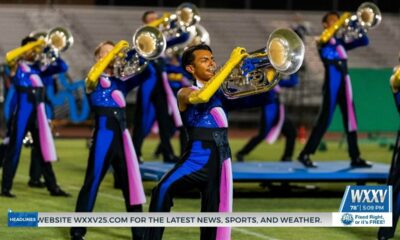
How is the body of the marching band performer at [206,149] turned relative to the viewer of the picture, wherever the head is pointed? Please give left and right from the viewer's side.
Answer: facing the viewer and to the right of the viewer

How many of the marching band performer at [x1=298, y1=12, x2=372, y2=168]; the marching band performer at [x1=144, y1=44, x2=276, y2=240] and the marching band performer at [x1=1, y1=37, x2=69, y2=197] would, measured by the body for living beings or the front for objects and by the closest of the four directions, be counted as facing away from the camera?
0

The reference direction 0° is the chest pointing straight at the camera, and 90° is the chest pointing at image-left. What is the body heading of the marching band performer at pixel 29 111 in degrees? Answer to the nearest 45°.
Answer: approximately 315°

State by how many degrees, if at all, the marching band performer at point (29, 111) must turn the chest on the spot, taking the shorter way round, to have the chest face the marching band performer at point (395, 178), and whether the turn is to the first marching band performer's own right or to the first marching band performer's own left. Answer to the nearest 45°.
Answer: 0° — they already face them

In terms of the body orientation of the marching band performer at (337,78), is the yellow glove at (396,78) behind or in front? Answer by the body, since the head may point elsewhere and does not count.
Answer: in front

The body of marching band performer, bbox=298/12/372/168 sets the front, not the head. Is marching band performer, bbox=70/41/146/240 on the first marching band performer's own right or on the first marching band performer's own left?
on the first marching band performer's own right

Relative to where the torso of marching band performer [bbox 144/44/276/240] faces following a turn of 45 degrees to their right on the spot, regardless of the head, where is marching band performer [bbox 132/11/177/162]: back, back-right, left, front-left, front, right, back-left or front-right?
back

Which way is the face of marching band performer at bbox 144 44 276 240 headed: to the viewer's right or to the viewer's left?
to the viewer's right

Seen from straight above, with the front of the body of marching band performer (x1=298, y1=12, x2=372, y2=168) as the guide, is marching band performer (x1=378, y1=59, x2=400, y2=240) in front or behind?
in front
